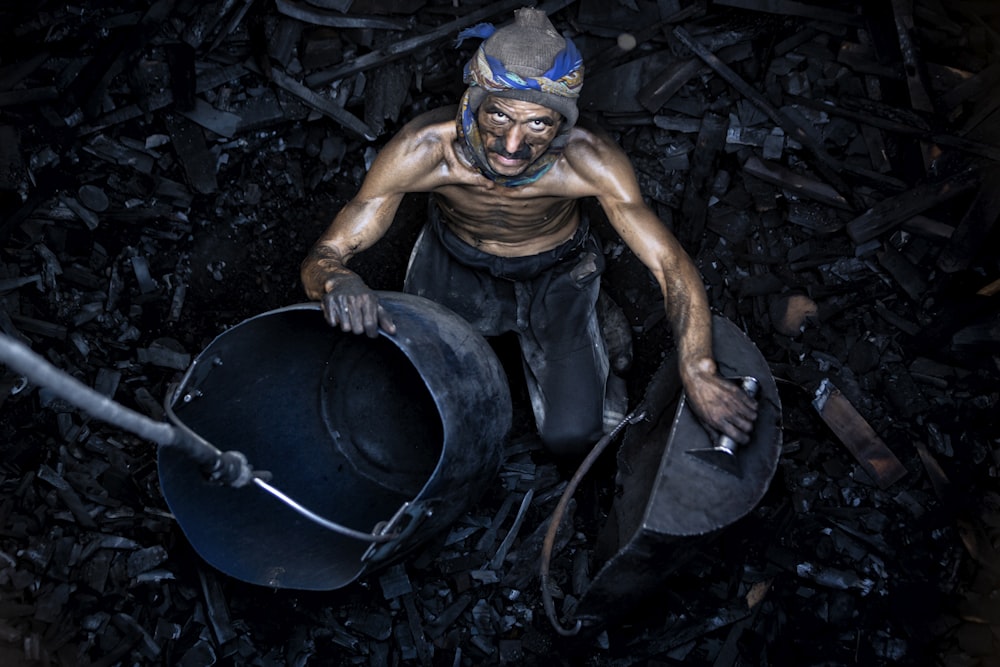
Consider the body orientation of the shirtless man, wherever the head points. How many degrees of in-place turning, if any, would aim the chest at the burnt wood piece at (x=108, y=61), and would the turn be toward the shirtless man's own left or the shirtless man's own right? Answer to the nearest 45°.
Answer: approximately 135° to the shirtless man's own right

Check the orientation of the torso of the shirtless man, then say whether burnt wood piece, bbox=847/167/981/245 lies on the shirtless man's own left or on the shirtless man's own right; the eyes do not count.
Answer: on the shirtless man's own left

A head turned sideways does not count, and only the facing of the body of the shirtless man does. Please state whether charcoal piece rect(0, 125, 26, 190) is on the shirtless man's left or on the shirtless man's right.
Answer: on the shirtless man's right

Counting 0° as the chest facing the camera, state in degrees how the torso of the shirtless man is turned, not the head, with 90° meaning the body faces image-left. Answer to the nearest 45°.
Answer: approximately 0°

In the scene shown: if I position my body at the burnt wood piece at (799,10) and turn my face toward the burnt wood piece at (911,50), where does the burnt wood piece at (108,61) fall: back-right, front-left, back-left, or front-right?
back-right

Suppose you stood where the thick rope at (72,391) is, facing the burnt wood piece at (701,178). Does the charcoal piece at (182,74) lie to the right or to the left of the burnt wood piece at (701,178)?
left

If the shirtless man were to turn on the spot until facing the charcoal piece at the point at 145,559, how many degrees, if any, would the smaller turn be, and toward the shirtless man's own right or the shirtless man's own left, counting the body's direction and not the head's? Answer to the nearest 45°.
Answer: approximately 90° to the shirtless man's own right

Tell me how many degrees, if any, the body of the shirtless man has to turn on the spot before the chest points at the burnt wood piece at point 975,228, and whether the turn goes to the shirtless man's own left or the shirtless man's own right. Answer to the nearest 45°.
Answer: approximately 90° to the shirtless man's own left

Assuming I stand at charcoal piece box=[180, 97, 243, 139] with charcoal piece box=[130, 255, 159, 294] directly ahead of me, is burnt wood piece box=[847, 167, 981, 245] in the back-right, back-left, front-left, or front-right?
back-left

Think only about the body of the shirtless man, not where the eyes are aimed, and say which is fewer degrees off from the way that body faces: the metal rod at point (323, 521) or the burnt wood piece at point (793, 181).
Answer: the metal rod
